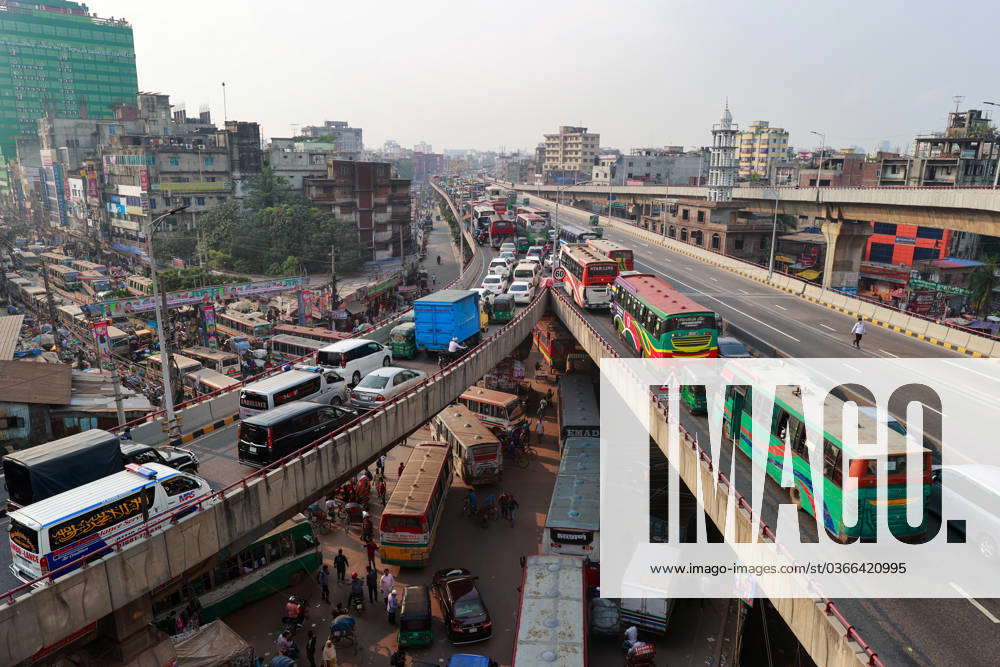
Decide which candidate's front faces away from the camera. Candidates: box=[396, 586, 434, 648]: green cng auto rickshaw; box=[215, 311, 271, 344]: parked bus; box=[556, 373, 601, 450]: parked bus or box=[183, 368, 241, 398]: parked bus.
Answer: the green cng auto rickshaw

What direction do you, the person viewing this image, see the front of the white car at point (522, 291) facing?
facing away from the viewer

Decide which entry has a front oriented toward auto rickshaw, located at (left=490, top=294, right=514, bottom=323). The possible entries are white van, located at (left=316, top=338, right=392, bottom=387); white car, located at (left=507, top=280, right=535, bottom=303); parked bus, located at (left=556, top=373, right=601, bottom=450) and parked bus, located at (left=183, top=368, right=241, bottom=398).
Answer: the white van

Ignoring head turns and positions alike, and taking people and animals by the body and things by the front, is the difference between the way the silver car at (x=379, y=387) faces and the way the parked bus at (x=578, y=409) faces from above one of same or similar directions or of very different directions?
very different directions

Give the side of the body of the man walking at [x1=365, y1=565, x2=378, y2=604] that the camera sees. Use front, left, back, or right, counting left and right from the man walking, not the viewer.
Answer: back

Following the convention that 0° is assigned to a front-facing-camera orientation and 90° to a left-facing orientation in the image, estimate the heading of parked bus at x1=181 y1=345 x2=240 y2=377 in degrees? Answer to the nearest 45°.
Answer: approximately 315°
